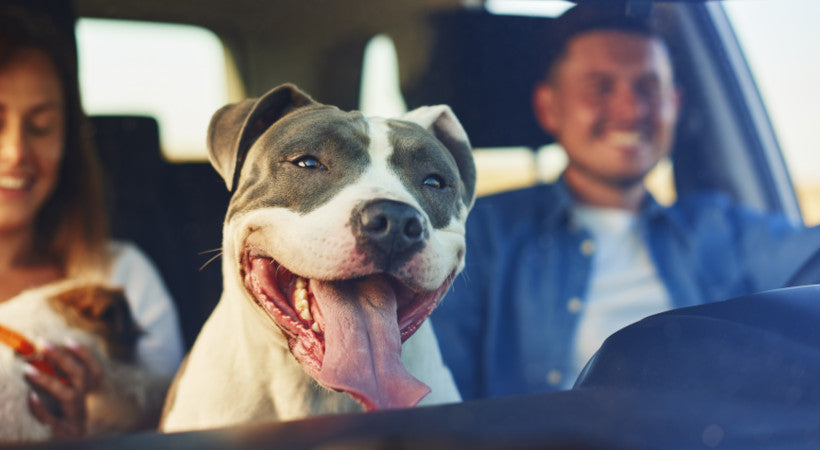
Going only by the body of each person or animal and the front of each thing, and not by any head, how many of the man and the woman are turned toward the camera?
2

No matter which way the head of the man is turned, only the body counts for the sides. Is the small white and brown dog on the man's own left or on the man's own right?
on the man's own right

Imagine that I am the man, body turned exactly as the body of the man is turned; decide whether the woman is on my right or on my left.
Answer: on my right

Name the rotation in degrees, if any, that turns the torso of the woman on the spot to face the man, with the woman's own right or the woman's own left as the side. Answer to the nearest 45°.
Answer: approximately 90° to the woman's own left

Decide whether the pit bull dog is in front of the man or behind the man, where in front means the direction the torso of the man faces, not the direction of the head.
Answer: in front
